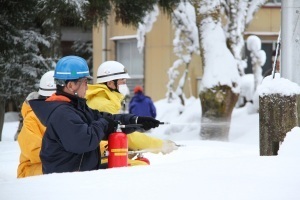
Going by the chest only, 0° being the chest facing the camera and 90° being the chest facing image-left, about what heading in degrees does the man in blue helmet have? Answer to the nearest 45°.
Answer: approximately 270°

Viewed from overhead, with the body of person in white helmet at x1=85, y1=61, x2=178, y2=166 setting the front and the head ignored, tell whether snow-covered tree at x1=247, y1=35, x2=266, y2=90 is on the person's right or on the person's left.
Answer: on the person's left

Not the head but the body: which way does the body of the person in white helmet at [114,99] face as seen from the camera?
to the viewer's right

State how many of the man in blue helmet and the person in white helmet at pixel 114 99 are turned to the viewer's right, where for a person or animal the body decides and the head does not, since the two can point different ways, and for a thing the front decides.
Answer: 2

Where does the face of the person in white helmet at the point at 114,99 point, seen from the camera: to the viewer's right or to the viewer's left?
to the viewer's right

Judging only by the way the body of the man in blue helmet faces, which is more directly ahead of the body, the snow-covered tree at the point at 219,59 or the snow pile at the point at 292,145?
the snow pile

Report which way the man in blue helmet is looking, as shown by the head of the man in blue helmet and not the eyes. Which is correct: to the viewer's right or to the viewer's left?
to the viewer's right
